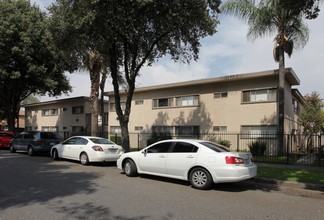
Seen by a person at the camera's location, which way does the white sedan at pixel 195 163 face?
facing away from the viewer and to the left of the viewer

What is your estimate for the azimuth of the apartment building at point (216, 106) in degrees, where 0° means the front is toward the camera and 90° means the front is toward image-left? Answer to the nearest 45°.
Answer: approximately 45°

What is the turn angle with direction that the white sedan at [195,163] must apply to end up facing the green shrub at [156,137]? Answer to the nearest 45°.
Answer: approximately 45° to its right

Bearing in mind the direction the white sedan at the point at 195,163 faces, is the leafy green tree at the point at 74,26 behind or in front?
in front

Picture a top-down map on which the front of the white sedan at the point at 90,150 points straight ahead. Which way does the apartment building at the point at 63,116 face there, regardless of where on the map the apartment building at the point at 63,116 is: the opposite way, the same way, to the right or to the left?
to the left

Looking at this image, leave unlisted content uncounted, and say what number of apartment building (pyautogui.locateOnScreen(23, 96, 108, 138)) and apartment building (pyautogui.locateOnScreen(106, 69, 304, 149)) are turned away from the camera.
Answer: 0

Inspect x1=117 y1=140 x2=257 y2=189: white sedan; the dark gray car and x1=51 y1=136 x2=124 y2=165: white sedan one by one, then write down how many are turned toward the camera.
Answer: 0

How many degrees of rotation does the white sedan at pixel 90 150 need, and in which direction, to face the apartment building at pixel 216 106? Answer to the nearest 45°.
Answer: approximately 90° to its right

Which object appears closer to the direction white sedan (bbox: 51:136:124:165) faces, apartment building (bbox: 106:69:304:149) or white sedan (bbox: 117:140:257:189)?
the apartment building

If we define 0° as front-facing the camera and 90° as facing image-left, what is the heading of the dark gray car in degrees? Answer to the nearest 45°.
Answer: approximately 135°

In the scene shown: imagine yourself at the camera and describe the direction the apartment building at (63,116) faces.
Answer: facing the viewer and to the left of the viewer
